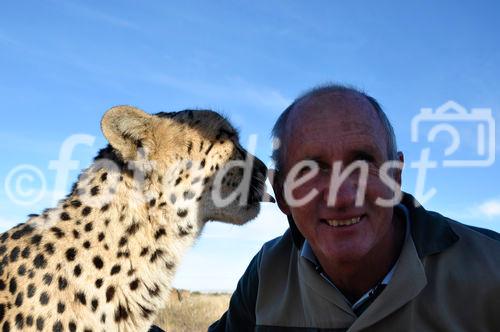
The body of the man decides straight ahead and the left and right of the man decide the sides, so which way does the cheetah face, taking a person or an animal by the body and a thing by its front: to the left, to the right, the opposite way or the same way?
to the left

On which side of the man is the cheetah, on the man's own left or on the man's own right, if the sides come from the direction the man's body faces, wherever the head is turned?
on the man's own right

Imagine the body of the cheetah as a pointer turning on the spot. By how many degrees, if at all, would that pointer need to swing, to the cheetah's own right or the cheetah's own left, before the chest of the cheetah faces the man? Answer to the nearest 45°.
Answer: approximately 45° to the cheetah's own right

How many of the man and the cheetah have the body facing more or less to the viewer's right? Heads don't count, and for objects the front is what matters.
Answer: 1

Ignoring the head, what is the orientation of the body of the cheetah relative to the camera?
to the viewer's right

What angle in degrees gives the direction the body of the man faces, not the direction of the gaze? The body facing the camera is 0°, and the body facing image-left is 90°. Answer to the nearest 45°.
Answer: approximately 0°
